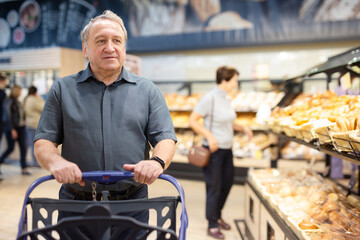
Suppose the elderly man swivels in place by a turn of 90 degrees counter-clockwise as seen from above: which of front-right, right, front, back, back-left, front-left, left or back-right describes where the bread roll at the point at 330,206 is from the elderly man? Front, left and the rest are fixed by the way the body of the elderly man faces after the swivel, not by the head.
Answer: front

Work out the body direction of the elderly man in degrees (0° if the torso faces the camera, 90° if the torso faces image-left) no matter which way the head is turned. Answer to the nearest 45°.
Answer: approximately 0°

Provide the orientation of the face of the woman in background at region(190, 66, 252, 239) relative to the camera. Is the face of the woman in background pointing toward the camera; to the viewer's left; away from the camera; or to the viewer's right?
to the viewer's right

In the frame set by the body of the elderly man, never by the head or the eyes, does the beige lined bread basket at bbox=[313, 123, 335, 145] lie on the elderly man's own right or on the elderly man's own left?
on the elderly man's own left

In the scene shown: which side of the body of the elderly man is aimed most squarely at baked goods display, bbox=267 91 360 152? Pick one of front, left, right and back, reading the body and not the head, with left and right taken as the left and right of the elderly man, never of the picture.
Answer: left

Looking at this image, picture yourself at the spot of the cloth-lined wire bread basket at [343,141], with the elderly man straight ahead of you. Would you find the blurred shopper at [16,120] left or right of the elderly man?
right

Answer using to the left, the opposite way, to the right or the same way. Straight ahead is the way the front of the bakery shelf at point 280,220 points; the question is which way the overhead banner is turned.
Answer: to the left

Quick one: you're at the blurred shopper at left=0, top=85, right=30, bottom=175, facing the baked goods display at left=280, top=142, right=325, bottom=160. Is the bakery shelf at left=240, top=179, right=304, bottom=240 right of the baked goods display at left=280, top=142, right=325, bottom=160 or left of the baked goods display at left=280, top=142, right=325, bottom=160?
right

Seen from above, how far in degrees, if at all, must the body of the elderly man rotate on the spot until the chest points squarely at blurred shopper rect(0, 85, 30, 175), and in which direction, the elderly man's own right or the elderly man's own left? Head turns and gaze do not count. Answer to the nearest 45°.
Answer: approximately 180°

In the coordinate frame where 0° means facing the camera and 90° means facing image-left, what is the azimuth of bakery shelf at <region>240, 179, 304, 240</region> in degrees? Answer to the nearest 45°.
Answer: approximately 90°

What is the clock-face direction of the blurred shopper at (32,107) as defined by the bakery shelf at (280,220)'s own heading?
The blurred shopper is roughly at 1 o'clock from the bakery shelf.

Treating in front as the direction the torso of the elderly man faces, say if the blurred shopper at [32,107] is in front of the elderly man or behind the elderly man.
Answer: behind

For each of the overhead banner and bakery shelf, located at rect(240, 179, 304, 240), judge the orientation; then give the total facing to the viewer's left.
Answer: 1

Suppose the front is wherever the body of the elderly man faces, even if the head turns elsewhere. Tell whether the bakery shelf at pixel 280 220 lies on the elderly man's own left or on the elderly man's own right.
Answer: on the elderly man's own left

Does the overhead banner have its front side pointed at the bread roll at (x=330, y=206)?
yes
